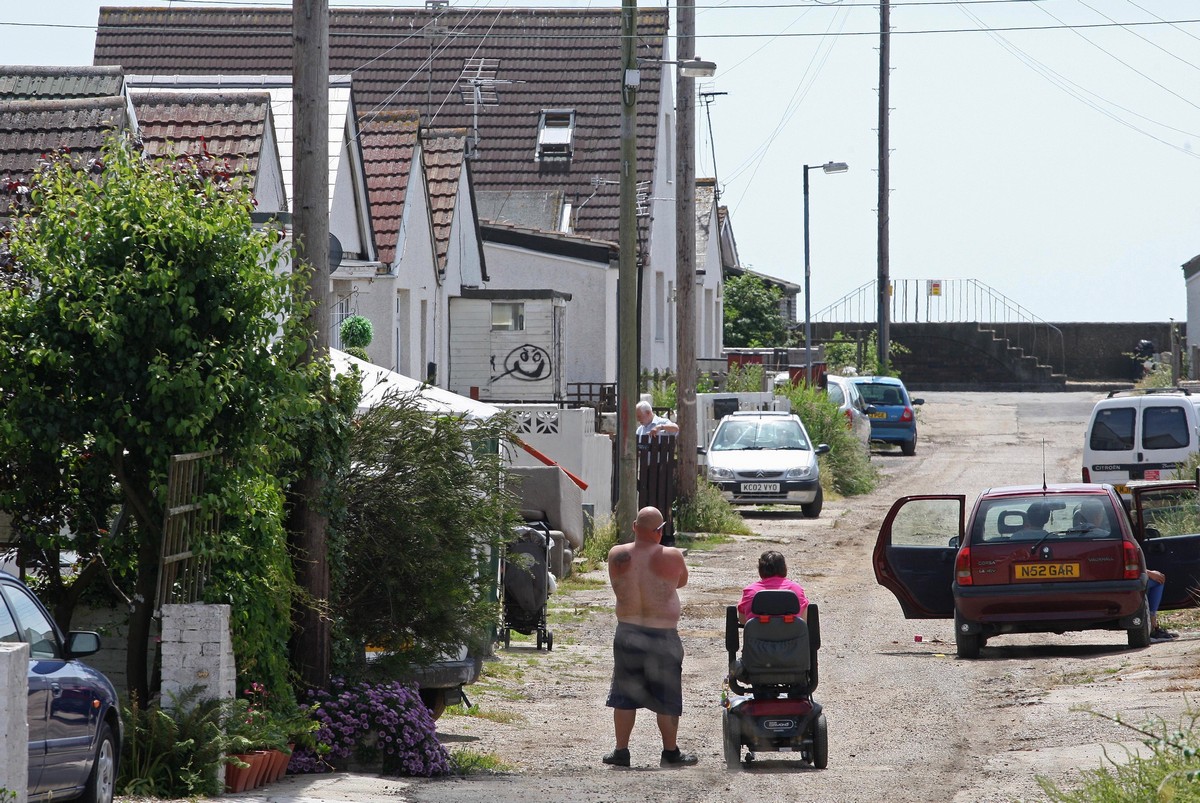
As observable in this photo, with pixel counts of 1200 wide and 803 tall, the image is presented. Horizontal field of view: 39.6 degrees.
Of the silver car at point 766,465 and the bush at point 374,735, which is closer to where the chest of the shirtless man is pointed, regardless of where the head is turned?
the silver car

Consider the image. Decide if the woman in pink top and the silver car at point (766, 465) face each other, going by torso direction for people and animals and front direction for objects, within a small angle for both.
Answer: yes

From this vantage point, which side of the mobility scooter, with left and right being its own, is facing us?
back

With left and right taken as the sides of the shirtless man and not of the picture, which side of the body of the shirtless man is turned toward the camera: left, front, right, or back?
back

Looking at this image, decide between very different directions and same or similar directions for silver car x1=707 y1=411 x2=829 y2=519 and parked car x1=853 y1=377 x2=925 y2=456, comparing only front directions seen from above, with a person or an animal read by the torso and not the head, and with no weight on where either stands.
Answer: very different directions

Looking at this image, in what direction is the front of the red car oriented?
away from the camera

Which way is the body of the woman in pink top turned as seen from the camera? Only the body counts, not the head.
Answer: away from the camera

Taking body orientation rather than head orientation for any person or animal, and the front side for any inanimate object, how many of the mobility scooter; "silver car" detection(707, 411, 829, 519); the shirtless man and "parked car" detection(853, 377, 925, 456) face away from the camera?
3

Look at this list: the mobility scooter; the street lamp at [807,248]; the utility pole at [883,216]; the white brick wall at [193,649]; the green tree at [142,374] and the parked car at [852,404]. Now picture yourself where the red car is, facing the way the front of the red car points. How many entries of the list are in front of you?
3

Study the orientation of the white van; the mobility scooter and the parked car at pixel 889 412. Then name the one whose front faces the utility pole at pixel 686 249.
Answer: the mobility scooter

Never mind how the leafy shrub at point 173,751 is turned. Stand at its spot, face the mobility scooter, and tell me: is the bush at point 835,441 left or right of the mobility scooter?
left

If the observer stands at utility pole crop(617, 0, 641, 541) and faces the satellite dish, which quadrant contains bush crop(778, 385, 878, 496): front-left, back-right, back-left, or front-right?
back-right

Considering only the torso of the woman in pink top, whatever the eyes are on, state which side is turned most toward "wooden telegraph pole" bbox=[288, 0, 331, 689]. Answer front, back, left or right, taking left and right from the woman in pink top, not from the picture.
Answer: left

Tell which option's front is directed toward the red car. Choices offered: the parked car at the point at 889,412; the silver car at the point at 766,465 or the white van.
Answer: the silver car

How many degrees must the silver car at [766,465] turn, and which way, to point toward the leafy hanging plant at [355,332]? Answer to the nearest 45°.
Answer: approximately 45° to its right

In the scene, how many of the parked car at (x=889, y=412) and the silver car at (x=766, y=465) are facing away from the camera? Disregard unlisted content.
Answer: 1

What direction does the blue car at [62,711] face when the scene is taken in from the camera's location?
facing away from the viewer and to the right of the viewer

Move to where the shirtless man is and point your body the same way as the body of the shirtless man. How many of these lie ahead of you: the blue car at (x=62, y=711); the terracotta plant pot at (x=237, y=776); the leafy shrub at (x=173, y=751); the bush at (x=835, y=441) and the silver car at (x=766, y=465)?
2
